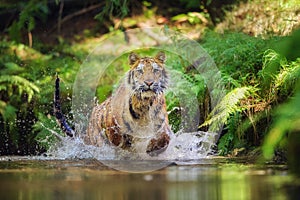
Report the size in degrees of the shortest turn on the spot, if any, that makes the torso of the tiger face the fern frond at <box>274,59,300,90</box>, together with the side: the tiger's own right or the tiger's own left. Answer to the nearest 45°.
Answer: approximately 45° to the tiger's own left

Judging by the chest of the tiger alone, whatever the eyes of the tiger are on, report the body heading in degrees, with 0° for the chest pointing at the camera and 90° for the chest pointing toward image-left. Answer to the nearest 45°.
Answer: approximately 315°

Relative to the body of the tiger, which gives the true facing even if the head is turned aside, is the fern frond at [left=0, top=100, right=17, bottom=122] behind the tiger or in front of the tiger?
behind
